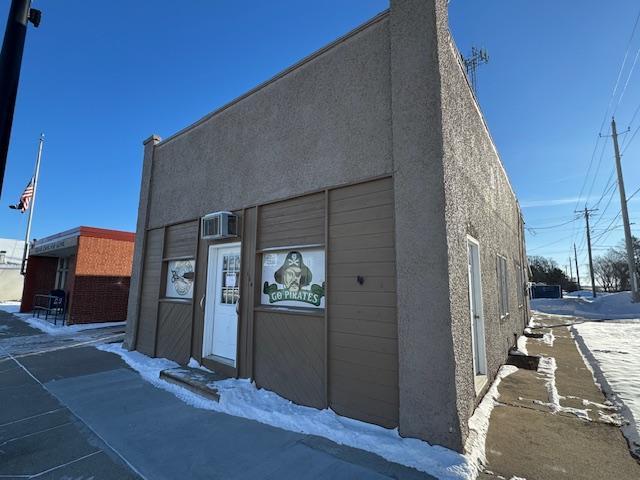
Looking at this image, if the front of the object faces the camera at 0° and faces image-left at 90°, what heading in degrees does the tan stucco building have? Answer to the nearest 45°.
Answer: approximately 45°

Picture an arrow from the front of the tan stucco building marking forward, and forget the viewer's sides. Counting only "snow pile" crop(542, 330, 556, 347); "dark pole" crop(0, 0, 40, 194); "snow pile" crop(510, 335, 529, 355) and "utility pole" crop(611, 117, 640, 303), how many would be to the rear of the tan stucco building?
3

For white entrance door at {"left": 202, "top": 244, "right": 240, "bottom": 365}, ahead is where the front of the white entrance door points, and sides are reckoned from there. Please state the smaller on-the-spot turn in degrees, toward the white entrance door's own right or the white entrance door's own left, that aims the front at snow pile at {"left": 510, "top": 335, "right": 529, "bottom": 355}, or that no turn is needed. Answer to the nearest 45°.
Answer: approximately 135° to the white entrance door's own left

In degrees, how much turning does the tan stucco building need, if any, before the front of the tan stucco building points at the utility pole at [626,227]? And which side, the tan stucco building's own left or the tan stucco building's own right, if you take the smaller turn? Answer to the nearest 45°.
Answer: approximately 180°

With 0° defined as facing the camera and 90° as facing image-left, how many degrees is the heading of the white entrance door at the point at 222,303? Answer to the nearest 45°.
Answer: approximately 45°

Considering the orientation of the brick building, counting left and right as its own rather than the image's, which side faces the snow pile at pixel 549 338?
left

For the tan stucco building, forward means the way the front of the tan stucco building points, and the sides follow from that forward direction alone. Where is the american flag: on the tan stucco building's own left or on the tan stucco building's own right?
on the tan stucco building's own right

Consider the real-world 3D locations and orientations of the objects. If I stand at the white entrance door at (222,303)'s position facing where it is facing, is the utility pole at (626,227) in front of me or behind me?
behind

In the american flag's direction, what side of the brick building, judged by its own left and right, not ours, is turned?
right

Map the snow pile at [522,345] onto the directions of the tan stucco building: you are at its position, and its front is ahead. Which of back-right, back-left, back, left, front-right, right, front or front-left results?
back
